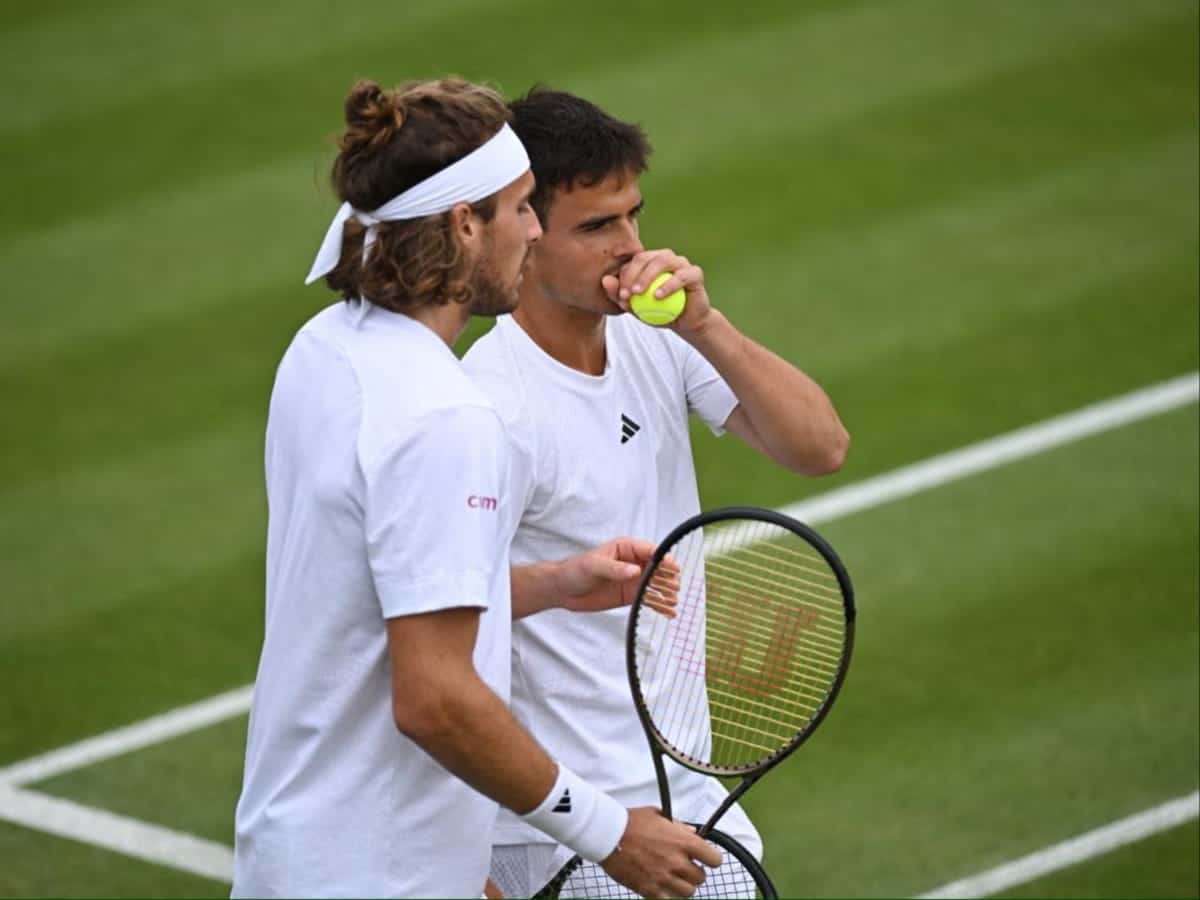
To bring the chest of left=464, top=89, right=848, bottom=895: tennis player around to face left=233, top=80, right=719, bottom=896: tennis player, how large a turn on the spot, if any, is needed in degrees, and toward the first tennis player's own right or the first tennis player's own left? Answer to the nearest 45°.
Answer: approximately 45° to the first tennis player's own right

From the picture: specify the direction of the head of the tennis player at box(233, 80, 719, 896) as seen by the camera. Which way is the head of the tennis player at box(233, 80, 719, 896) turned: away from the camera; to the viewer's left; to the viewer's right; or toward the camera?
to the viewer's right

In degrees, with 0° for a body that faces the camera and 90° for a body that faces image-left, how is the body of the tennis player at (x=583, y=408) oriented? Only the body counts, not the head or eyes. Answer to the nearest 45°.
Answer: approximately 315°
